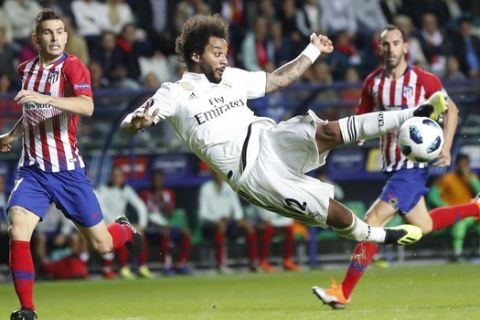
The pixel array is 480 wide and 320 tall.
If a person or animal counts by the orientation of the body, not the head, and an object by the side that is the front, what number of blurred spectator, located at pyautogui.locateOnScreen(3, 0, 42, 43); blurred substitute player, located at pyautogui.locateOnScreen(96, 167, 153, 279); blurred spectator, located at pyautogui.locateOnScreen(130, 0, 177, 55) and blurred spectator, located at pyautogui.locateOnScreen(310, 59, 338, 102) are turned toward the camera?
4

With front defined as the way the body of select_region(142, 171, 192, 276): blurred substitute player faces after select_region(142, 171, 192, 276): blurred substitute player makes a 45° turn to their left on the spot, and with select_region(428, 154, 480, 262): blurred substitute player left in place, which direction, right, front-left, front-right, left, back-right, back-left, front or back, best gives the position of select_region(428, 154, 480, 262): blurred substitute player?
front

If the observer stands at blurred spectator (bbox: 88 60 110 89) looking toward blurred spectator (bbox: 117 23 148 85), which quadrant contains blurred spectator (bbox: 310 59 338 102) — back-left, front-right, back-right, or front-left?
front-right

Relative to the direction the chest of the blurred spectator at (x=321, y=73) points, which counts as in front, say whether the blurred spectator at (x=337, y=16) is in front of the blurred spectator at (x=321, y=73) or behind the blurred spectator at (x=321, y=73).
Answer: behind

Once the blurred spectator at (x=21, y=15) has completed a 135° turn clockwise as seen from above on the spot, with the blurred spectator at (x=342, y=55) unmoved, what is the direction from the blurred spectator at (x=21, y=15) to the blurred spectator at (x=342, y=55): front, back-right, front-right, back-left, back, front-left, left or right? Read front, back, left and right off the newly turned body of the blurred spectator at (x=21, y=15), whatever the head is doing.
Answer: back-right

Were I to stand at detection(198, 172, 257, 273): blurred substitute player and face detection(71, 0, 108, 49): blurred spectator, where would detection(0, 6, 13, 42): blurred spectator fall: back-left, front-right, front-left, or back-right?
front-left

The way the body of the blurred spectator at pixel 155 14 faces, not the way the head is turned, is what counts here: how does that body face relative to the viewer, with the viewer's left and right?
facing the viewer

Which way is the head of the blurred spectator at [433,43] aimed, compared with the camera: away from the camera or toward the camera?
toward the camera

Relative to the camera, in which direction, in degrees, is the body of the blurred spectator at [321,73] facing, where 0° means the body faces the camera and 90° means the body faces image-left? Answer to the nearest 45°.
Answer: approximately 0°

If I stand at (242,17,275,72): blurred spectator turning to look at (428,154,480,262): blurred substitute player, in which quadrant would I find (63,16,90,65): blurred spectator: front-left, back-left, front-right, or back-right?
back-right
